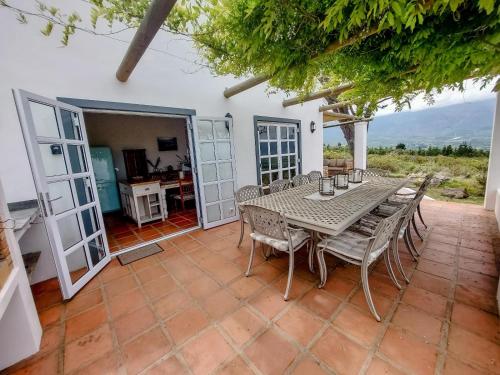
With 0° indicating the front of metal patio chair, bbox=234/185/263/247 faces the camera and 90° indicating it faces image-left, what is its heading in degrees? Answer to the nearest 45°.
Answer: approximately 315°

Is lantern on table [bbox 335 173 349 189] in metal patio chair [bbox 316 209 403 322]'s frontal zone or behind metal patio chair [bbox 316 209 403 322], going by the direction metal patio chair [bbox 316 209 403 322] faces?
frontal zone

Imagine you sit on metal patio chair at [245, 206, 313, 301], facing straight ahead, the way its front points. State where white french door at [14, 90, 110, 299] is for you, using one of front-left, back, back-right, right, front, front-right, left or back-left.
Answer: back-left

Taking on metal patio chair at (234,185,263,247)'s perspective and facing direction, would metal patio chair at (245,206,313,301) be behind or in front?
in front

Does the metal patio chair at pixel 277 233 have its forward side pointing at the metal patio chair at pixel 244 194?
no

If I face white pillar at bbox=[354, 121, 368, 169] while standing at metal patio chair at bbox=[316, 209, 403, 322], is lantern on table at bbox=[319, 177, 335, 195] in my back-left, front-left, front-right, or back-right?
front-left

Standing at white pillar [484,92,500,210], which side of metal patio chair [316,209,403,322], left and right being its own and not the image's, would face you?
right

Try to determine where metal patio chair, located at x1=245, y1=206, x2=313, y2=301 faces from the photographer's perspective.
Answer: facing away from the viewer and to the right of the viewer

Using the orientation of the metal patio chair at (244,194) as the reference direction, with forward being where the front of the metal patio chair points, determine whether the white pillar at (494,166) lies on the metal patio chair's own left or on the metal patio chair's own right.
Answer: on the metal patio chair's own left

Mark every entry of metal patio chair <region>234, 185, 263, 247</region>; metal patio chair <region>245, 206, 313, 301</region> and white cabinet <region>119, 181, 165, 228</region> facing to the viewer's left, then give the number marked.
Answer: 0

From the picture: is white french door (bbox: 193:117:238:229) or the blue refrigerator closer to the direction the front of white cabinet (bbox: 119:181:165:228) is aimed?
the white french door

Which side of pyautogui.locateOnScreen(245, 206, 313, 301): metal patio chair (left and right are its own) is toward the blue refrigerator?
left

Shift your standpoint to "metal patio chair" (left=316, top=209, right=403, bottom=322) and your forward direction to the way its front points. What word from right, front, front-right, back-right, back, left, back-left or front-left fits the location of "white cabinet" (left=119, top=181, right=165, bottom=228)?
front-left

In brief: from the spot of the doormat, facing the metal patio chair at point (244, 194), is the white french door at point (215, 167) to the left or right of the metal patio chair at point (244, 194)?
left

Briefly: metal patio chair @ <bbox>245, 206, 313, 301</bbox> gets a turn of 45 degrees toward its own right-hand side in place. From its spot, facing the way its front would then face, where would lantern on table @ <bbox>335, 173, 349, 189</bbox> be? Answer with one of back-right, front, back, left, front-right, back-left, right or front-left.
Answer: front-left

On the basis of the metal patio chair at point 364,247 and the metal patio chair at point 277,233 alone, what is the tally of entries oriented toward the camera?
0

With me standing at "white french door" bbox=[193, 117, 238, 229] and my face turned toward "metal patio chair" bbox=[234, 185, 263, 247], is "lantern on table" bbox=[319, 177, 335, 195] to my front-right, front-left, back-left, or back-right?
front-left

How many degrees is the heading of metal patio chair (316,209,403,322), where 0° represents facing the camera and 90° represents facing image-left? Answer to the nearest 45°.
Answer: approximately 135°

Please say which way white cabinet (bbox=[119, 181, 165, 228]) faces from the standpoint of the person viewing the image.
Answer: facing the viewer and to the right of the viewer
